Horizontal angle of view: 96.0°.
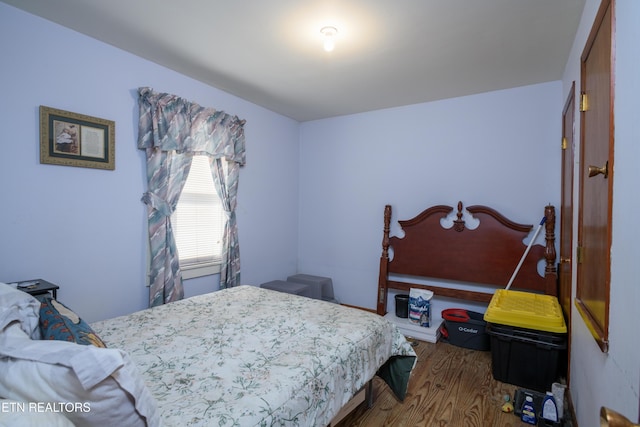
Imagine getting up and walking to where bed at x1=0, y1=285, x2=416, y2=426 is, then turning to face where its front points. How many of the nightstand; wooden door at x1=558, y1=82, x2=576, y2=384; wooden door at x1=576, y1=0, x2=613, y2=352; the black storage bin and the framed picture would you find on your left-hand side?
2

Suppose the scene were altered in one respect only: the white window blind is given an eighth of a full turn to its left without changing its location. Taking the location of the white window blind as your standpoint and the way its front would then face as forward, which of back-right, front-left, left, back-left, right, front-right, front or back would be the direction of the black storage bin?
front-right

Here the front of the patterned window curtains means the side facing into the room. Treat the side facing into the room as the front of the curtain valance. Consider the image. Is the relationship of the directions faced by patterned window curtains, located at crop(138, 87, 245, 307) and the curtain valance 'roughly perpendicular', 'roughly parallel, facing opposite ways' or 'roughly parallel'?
roughly parallel

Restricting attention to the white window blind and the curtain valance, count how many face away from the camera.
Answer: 0

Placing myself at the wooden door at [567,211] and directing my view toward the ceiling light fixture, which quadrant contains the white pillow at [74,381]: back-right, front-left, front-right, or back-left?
front-left

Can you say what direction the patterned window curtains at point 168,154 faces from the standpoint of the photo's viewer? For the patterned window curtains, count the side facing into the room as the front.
facing the viewer and to the right of the viewer

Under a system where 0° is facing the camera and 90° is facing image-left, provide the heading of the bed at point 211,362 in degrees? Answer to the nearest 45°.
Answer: approximately 225°

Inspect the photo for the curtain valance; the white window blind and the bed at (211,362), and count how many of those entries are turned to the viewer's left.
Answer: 0

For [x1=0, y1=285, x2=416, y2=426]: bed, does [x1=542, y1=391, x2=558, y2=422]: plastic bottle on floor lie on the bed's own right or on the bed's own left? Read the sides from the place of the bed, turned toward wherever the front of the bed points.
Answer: on the bed's own right

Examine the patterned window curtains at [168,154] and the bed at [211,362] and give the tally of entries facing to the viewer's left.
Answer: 0

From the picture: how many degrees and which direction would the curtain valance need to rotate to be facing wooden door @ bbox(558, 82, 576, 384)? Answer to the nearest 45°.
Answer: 0° — it already faces it

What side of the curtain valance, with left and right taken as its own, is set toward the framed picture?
right

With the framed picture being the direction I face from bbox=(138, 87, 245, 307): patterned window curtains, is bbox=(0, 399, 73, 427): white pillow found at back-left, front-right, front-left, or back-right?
front-left
